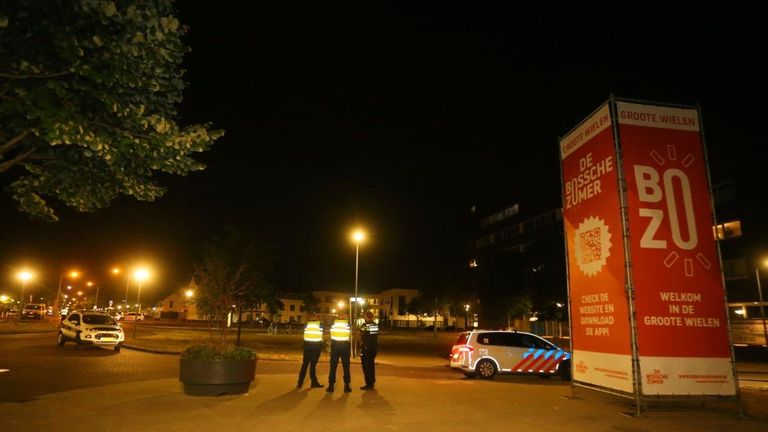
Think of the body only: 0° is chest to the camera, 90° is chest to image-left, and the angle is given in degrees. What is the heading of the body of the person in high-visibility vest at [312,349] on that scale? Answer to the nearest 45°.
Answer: approximately 180°

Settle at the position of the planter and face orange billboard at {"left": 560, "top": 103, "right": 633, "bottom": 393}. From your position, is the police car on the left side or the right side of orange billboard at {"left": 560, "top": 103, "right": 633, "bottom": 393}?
left

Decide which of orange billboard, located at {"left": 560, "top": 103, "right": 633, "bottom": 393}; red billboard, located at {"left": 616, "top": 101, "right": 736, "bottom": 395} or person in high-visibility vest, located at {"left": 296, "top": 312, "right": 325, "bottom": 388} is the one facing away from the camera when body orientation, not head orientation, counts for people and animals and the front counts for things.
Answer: the person in high-visibility vest

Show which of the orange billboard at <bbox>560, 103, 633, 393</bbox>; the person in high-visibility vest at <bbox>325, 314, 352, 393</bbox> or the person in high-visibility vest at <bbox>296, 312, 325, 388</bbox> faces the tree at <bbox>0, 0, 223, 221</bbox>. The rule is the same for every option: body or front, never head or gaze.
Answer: the orange billboard

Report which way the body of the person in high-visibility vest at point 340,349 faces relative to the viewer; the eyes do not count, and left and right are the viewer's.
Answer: facing away from the viewer

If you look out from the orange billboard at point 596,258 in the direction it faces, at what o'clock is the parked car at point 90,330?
The parked car is roughly at 2 o'clock from the orange billboard.

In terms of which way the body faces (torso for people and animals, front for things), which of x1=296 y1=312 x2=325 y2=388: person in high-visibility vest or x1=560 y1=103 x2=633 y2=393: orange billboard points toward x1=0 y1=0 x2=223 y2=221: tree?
the orange billboard

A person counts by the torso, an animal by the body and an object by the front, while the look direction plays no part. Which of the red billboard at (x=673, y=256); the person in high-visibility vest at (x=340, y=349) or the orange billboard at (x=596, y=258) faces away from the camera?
the person in high-visibility vest

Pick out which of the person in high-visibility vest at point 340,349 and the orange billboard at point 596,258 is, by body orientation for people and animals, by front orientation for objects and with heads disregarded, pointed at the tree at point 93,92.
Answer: the orange billboard

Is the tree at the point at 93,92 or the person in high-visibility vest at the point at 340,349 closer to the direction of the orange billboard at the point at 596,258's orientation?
the tree

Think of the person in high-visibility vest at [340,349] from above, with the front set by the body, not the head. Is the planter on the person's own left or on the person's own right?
on the person's own left

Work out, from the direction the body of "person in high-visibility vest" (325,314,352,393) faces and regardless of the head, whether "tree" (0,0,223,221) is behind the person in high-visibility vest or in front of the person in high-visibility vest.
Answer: behind
